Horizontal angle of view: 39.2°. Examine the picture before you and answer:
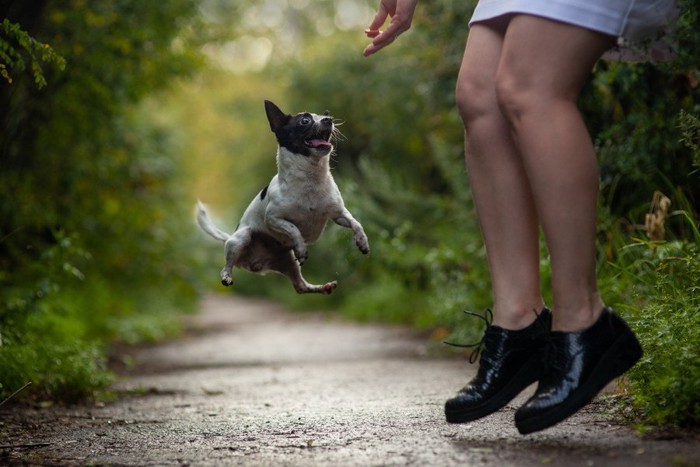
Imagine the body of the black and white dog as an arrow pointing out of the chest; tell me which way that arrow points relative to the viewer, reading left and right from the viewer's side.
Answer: facing the viewer and to the right of the viewer
